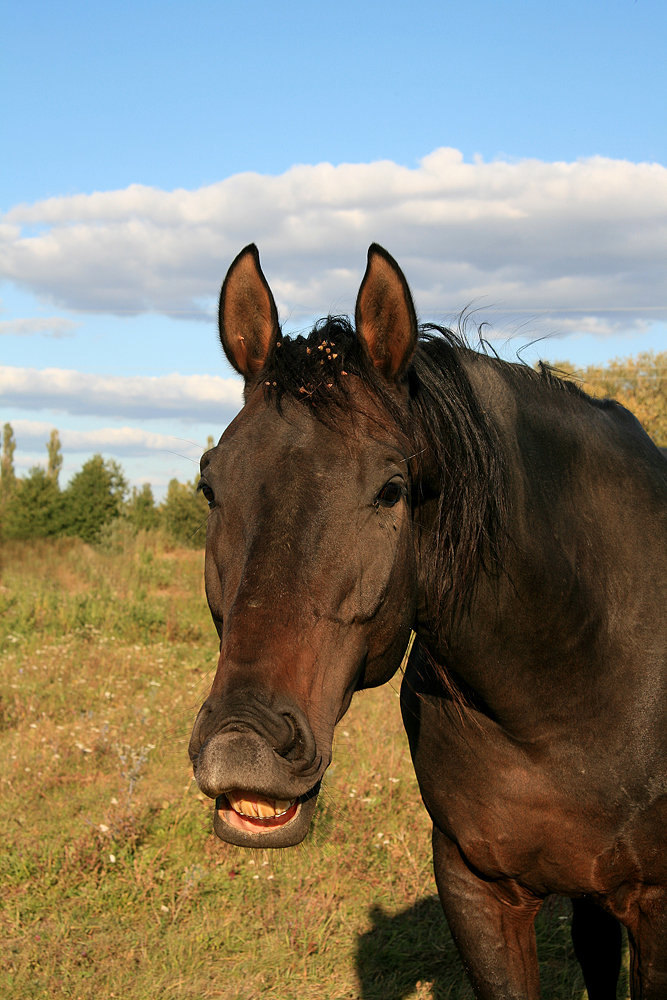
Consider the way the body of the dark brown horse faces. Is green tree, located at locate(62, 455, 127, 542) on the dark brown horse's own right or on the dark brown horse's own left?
on the dark brown horse's own right

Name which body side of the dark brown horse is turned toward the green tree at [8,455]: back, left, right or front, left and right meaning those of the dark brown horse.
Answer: right

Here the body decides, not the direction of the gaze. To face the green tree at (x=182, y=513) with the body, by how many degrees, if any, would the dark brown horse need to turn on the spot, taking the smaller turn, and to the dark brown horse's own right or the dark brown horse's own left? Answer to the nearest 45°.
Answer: approximately 135° to the dark brown horse's own right

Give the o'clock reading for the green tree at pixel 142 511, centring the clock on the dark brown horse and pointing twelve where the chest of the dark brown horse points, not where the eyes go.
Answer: The green tree is roughly at 4 o'clock from the dark brown horse.

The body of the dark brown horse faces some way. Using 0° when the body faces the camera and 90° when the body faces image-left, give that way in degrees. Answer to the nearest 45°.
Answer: approximately 45°

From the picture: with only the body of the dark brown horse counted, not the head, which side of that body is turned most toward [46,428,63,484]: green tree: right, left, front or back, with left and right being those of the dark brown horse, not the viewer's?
right
